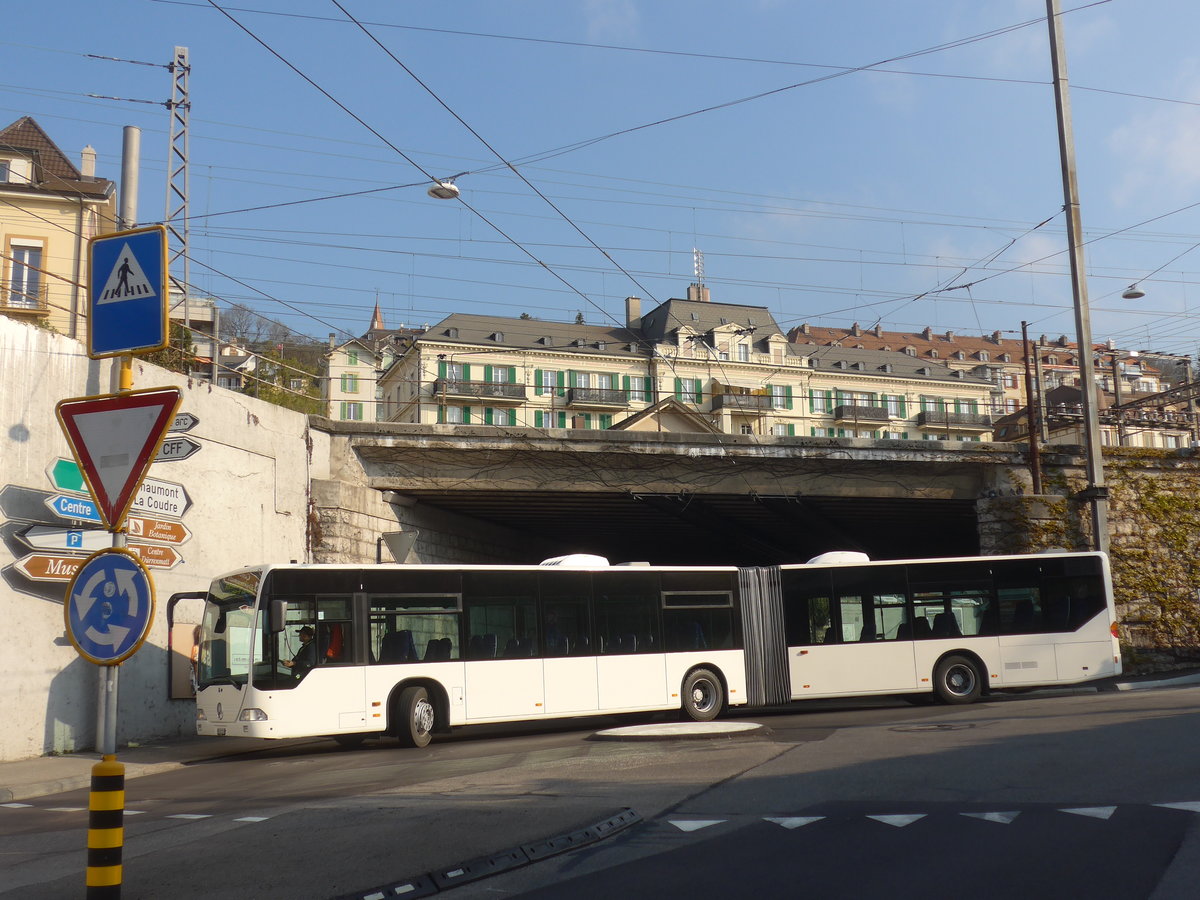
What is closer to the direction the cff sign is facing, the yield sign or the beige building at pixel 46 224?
the yield sign

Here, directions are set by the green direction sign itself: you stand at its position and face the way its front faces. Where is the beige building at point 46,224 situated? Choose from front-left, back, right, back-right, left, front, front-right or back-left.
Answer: back

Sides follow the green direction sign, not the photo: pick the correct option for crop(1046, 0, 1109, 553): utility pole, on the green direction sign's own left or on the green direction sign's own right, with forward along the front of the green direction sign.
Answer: on the green direction sign's own left

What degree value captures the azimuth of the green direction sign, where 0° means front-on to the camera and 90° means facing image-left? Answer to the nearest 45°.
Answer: approximately 0°

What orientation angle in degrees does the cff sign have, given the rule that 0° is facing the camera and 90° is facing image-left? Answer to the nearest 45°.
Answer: approximately 0°

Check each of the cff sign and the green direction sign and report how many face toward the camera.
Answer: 2

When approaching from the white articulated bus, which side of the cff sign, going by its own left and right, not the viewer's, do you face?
left
